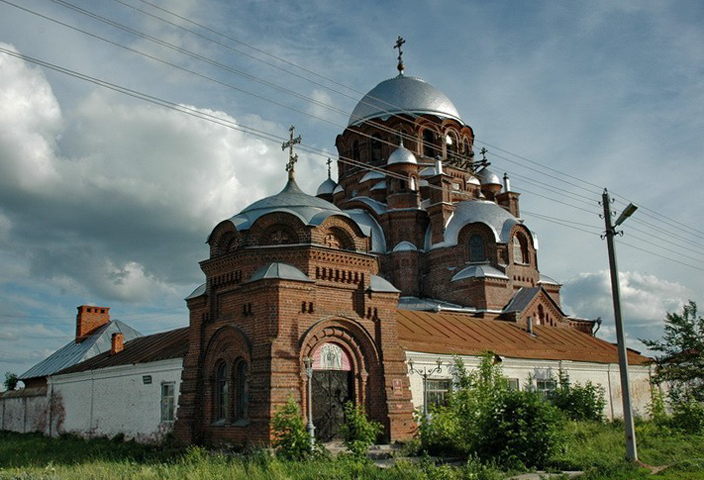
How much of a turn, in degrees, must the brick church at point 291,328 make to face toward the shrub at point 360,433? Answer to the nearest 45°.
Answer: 0° — it already faces it

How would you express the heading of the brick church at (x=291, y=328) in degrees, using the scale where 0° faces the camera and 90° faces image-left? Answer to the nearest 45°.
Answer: approximately 315°

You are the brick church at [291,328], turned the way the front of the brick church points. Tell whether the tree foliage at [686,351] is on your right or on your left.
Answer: on your left

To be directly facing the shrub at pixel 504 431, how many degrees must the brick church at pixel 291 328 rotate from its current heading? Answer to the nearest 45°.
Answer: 0° — it already faces it

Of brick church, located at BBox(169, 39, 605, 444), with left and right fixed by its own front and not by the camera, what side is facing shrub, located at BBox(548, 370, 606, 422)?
left

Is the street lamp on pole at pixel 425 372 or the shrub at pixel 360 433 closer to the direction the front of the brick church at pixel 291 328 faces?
the shrub

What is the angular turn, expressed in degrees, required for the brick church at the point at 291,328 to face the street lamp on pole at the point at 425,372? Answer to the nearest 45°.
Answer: approximately 90° to its left
